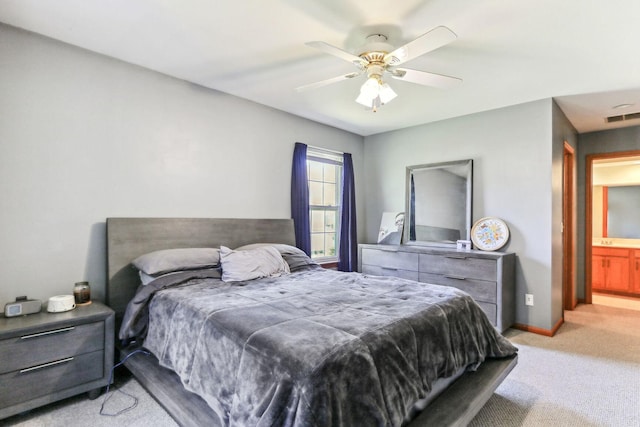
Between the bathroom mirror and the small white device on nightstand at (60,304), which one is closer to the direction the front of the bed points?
the bathroom mirror

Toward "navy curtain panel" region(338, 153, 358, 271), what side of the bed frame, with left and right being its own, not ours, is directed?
left

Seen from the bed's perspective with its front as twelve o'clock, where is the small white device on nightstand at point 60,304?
The small white device on nightstand is roughly at 5 o'clock from the bed.

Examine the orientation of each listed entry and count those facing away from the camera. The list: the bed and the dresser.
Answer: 0

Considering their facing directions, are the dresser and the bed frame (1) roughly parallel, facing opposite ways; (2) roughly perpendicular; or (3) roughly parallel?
roughly perpendicular

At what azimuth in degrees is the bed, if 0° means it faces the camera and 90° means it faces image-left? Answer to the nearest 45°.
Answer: approximately 315°

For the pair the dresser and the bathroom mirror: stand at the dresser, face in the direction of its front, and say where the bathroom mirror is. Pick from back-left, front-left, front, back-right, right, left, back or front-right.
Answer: back

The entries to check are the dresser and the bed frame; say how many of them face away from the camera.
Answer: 0

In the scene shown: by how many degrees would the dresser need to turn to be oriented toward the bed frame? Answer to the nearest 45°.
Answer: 0° — it already faces it

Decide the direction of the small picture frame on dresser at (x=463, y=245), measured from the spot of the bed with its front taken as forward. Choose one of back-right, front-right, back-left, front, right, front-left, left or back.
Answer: left

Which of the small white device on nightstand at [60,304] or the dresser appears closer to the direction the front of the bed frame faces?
the dresser

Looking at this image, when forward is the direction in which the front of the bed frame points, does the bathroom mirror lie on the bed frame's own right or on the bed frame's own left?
on the bed frame's own left
